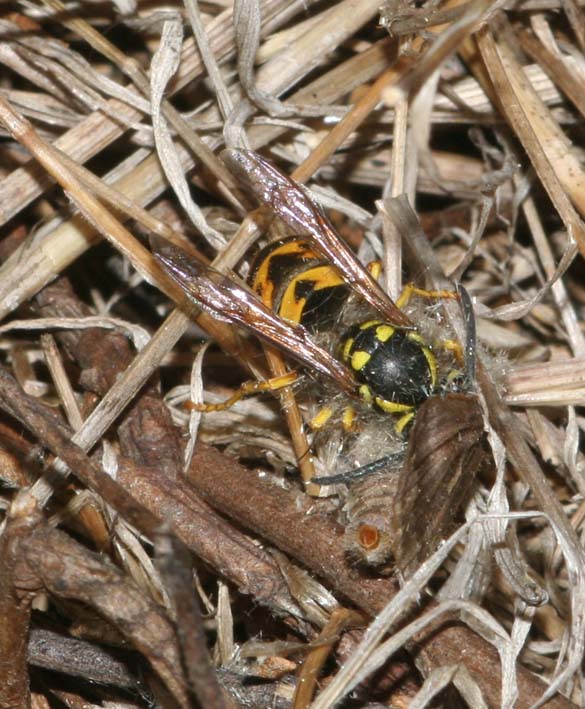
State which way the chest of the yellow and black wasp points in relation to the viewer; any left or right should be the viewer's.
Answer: facing the viewer and to the right of the viewer
